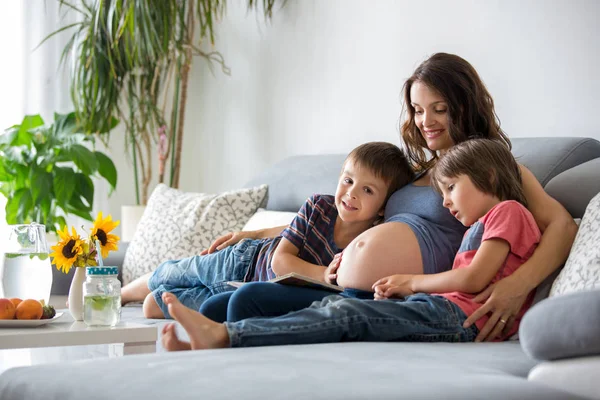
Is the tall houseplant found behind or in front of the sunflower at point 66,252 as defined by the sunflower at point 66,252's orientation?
behind

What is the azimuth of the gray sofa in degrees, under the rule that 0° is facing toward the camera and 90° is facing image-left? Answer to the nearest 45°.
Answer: approximately 0°

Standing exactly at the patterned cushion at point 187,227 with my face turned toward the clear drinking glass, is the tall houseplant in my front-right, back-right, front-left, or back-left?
back-right
